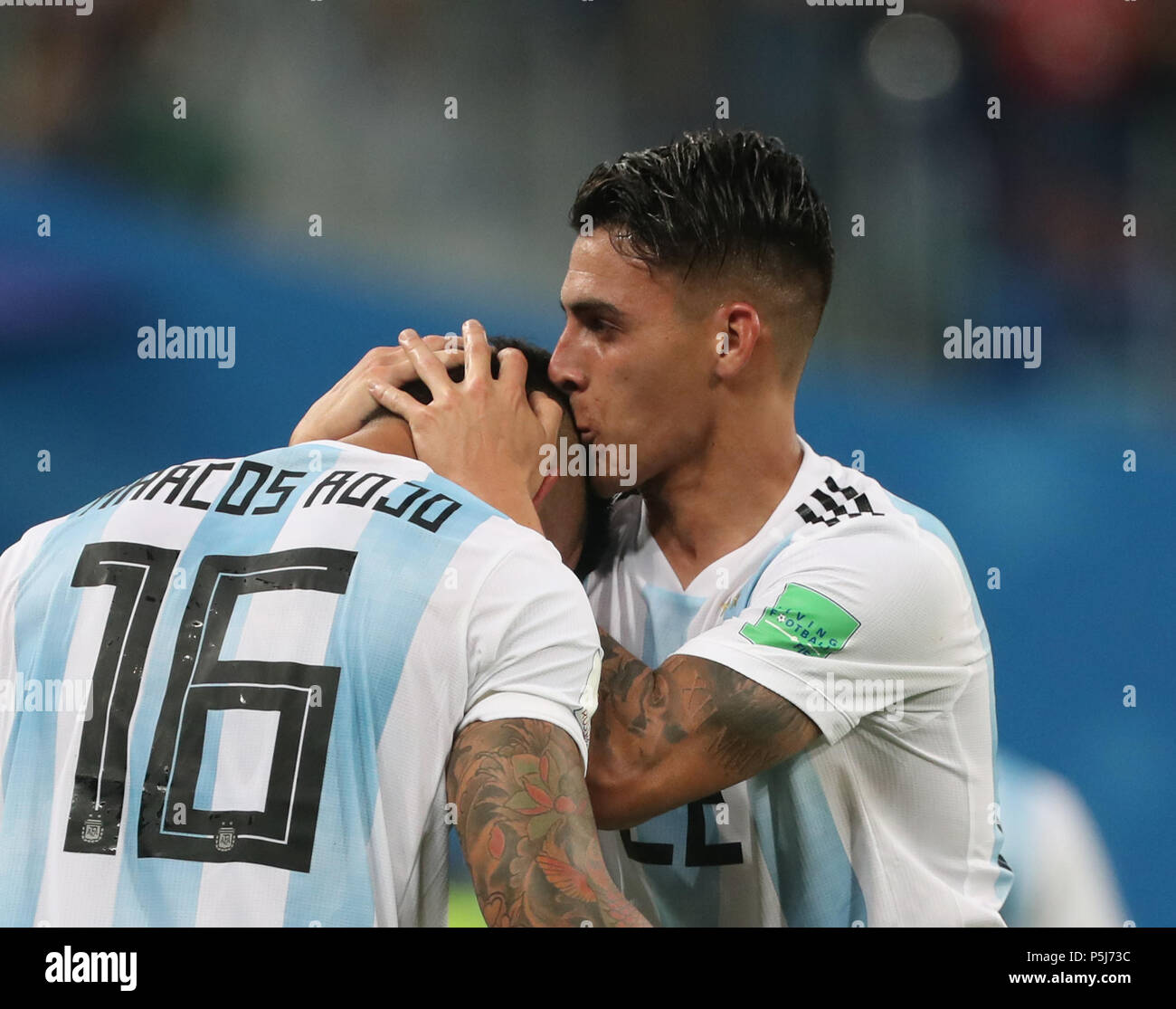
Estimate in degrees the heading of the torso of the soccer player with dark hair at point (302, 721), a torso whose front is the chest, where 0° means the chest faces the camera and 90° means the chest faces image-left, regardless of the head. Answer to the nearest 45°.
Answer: approximately 225°

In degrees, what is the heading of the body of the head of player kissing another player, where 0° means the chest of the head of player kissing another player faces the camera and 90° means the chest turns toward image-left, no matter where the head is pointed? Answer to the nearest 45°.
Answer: approximately 90°

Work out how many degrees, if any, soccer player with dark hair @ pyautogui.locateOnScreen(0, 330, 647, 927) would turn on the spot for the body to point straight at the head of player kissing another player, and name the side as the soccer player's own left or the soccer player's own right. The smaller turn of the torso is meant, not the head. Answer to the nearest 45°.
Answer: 0° — they already face them
